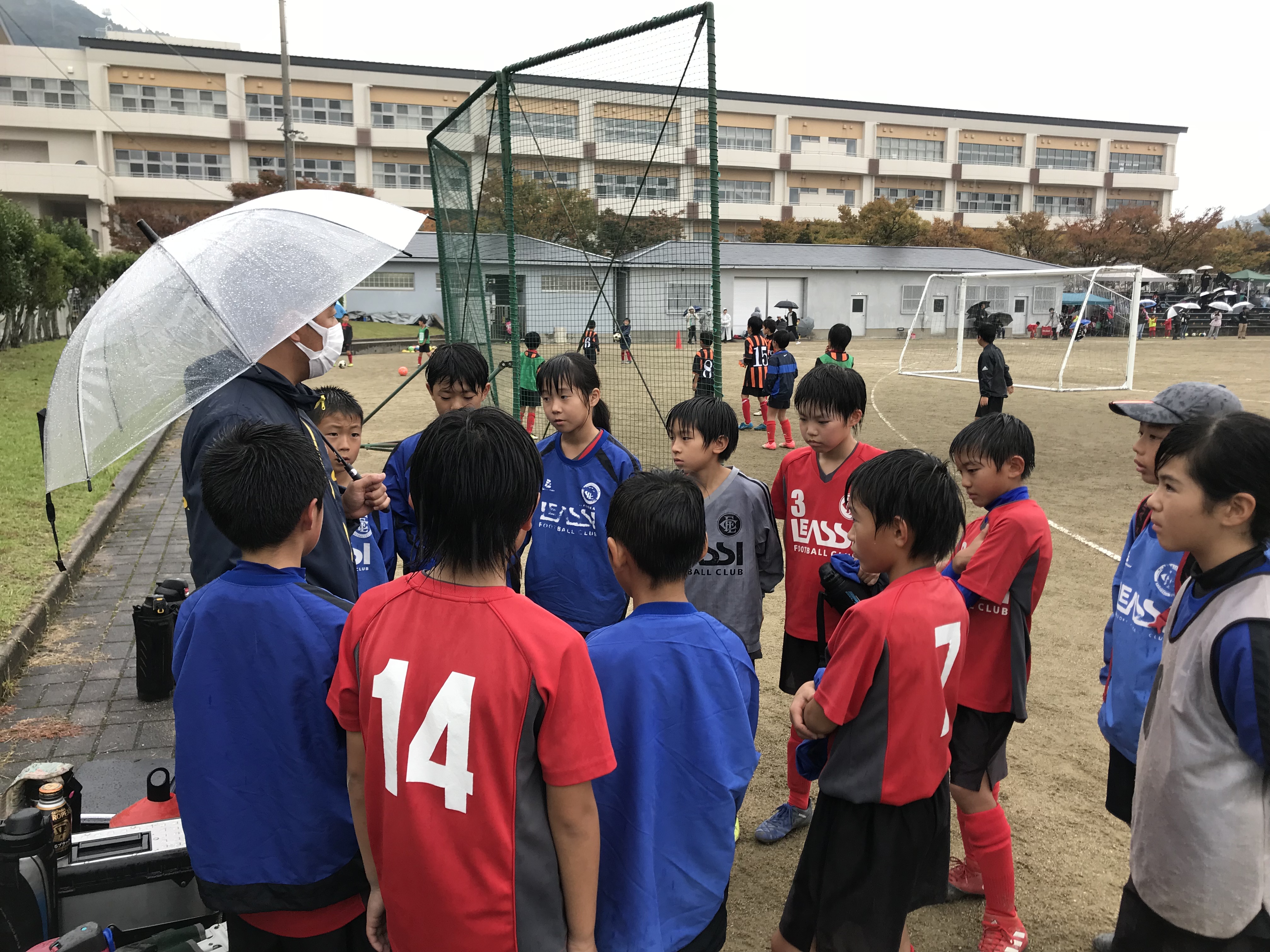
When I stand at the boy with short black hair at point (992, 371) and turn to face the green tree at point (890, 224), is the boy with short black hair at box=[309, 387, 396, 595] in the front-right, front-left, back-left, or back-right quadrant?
back-left

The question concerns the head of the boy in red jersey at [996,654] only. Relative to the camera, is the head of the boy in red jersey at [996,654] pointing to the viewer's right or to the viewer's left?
to the viewer's left

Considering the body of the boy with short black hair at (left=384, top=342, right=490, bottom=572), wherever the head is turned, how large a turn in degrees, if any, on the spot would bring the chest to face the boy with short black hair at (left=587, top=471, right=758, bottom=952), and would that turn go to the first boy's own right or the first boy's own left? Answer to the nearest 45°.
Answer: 0° — they already face them

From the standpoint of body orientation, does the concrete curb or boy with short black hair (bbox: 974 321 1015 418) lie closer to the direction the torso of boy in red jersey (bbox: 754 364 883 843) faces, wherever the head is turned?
the concrete curb

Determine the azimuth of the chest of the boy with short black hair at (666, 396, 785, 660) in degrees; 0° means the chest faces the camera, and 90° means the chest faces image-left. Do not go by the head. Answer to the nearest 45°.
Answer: approximately 45°

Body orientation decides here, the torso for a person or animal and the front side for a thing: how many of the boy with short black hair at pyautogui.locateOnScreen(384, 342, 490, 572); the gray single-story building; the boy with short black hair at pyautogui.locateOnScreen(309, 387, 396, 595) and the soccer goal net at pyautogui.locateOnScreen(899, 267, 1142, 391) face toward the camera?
3

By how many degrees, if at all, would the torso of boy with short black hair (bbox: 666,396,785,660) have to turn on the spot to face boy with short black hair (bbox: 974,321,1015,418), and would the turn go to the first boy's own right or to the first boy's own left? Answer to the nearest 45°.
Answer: approximately 135° to the first boy's own right
